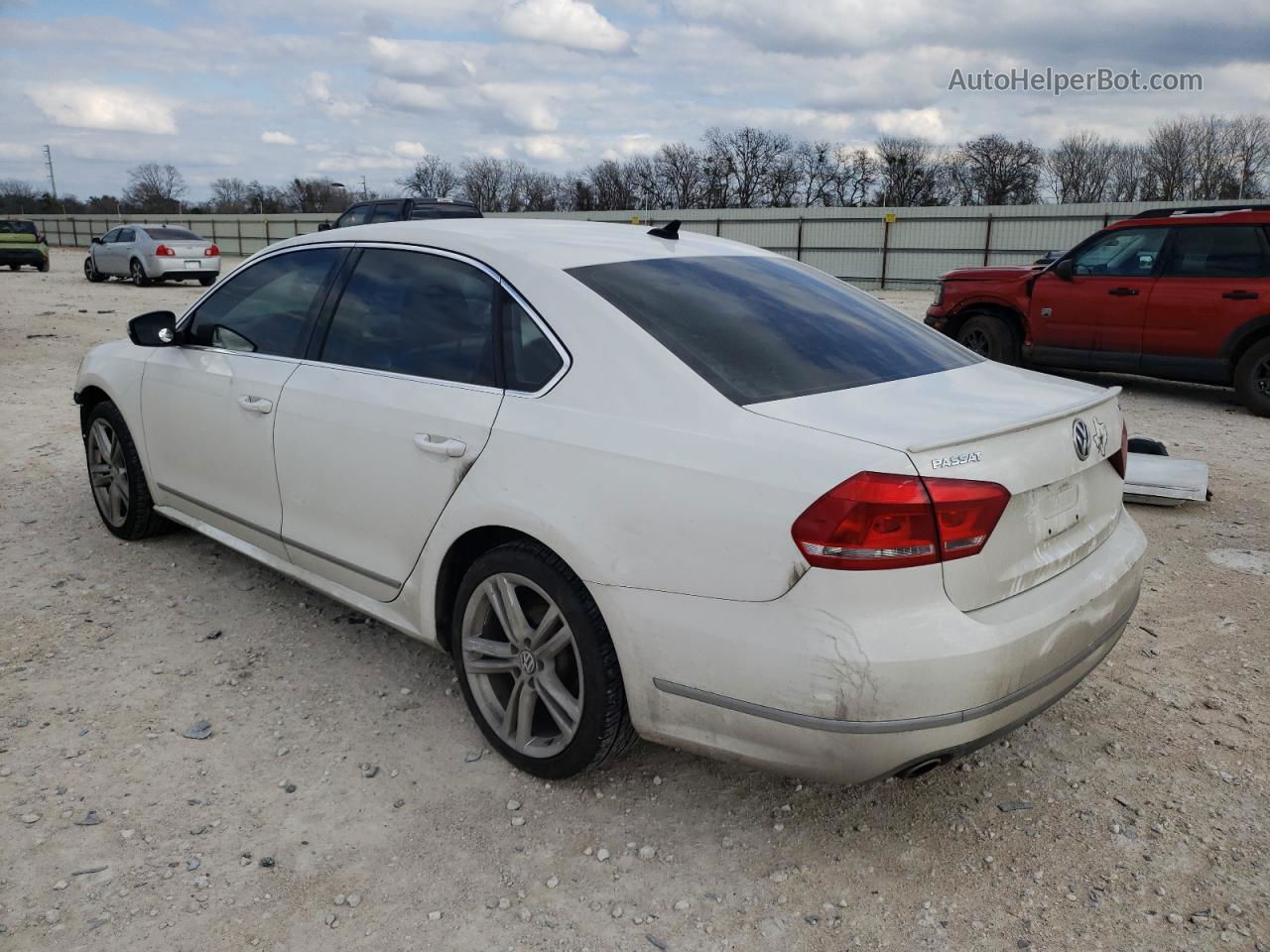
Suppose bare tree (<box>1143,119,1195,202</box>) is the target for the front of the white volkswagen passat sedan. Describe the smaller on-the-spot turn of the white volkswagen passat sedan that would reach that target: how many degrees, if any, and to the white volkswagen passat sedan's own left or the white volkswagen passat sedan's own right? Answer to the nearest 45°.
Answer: approximately 90° to the white volkswagen passat sedan's own right

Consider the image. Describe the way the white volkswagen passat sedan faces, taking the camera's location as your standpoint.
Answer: facing away from the viewer and to the left of the viewer

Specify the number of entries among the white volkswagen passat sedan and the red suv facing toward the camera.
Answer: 0

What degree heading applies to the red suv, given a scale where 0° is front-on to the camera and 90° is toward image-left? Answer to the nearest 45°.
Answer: approximately 135°

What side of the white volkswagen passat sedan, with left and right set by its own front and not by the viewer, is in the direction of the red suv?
right

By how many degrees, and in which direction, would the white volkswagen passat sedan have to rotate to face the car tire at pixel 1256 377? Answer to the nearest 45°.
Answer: approximately 90° to its right

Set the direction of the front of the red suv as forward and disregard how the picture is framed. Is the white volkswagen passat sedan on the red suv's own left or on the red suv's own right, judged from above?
on the red suv's own left
